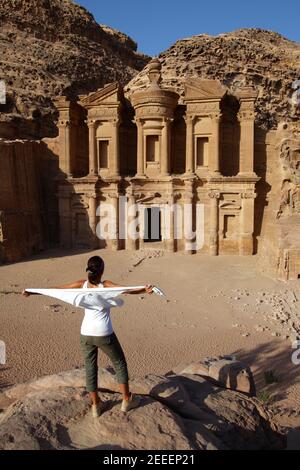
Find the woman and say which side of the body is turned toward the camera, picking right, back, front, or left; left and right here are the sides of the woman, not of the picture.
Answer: back

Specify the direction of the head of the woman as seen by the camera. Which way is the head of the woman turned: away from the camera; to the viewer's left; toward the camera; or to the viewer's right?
away from the camera
